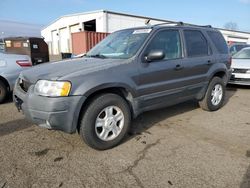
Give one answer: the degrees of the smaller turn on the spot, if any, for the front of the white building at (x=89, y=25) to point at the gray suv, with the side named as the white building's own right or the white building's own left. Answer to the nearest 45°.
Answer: approximately 45° to the white building's own left

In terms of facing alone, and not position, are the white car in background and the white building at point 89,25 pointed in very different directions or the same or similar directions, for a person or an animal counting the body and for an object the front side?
same or similar directions

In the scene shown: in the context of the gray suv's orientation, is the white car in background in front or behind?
behind

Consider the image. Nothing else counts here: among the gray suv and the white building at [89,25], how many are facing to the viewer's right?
0

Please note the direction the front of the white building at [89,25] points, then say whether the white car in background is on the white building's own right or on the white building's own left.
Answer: on the white building's own left

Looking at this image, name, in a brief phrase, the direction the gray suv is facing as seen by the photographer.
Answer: facing the viewer and to the left of the viewer

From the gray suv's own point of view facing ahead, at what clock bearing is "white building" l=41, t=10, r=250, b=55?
The white building is roughly at 4 o'clock from the gray suv.

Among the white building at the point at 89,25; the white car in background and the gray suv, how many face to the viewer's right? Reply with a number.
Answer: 0

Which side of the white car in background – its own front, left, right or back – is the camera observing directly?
front

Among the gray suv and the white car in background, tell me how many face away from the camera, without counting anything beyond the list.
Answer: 0

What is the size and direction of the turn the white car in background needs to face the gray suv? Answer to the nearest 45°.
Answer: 0° — it already faces it
